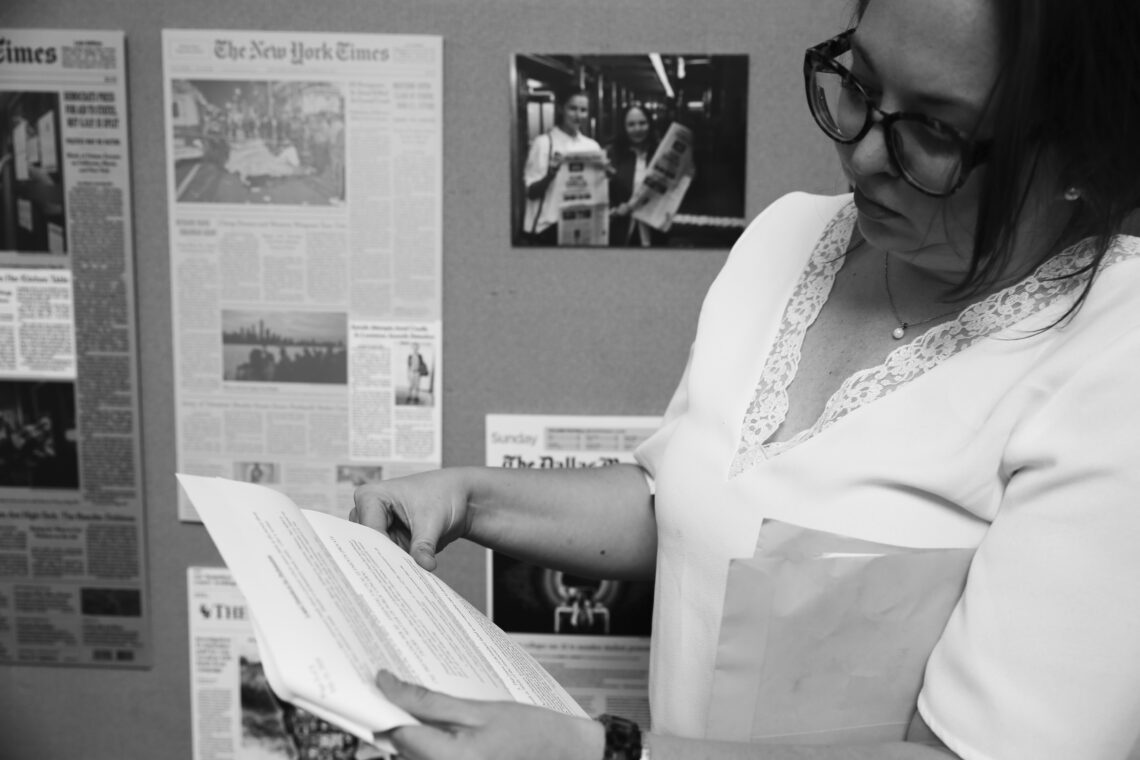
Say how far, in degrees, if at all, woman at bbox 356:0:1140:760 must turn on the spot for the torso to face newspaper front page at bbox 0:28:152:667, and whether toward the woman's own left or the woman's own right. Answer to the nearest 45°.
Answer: approximately 90° to the woman's own right

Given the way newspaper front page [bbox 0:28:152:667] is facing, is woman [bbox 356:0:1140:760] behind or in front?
in front

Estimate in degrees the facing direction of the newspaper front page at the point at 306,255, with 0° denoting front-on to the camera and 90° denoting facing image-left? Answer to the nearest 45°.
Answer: approximately 0°

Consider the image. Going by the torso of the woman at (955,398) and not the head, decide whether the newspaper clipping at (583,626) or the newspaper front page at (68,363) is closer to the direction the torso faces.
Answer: the newspaper front page
